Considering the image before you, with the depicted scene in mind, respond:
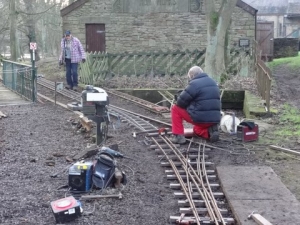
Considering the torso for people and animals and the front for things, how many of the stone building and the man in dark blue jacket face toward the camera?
1

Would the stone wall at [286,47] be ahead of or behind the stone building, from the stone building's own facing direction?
behind

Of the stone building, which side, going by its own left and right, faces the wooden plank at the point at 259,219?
front

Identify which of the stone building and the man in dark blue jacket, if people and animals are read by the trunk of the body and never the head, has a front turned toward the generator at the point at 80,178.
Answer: the stone building

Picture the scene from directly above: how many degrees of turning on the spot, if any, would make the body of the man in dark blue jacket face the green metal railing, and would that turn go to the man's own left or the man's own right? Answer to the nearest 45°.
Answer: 0° — they already face it

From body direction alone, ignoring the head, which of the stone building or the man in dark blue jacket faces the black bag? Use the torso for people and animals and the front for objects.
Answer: the stone building

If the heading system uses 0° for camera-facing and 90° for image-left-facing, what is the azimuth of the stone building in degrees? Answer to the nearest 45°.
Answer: approximately 0°

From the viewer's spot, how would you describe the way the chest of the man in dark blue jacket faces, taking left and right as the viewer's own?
facing away from the viewer and to the left of the viewer

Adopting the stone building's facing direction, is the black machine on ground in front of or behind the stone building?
in front

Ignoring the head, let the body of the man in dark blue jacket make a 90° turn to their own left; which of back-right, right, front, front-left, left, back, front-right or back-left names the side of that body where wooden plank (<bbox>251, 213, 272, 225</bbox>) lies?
front-left

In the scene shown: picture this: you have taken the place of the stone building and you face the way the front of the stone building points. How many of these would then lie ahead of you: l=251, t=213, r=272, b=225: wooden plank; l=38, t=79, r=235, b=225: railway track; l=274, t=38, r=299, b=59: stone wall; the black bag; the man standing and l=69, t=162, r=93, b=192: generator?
5

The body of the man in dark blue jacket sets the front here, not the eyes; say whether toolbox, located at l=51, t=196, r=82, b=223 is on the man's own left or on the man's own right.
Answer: on the man's own left

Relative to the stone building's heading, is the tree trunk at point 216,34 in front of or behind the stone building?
in front

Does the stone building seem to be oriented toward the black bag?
yes
